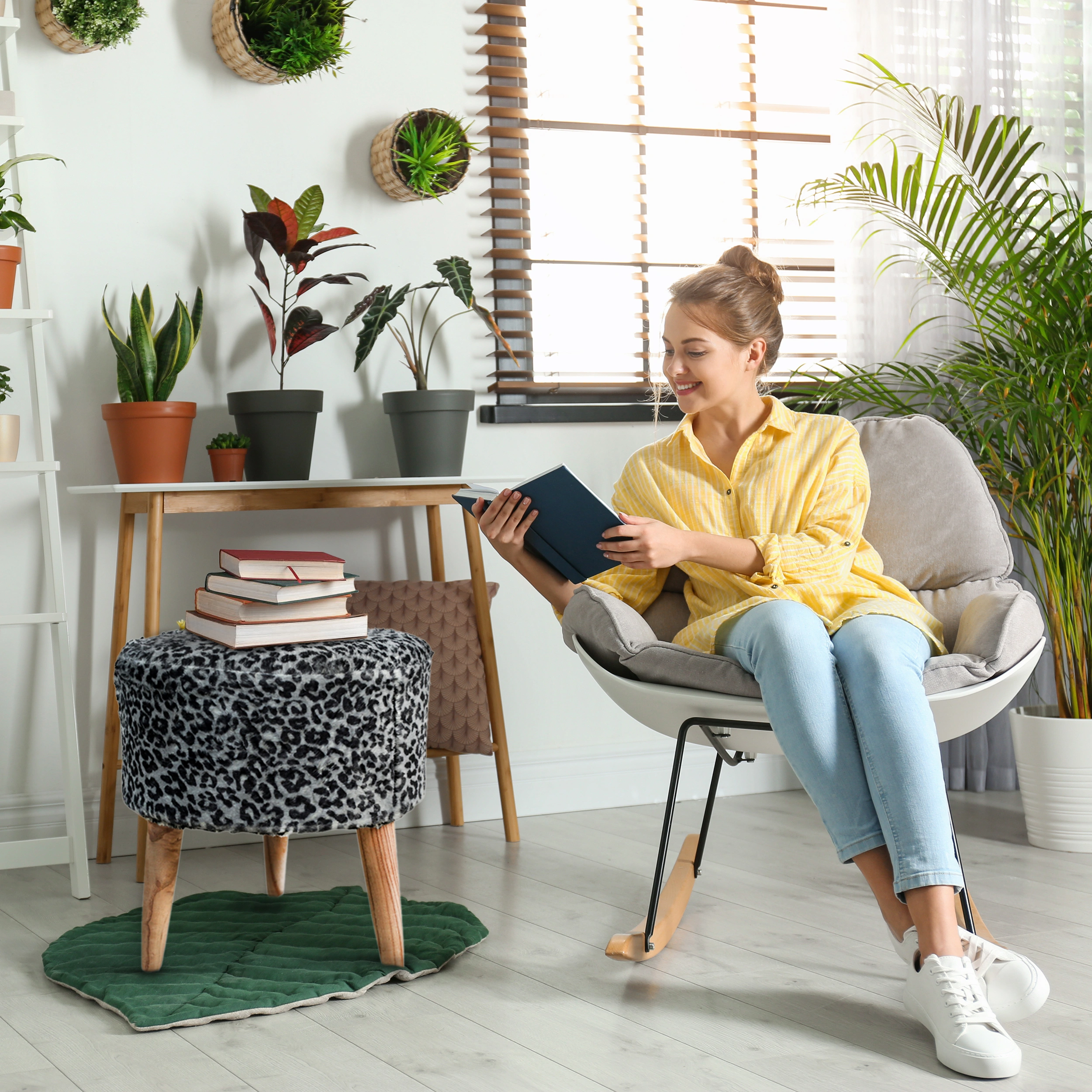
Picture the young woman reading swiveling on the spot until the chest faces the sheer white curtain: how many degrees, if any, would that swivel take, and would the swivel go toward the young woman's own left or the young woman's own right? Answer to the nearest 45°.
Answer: approximately 180°

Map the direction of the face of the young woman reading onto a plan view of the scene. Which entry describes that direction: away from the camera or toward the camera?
toward the camera

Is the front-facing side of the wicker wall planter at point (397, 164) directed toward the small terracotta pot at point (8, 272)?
no

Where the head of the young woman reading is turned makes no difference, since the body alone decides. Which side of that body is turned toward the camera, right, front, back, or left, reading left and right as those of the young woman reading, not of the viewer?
front

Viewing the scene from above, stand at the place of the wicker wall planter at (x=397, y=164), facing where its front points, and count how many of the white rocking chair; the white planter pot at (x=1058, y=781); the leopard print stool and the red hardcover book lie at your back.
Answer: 0

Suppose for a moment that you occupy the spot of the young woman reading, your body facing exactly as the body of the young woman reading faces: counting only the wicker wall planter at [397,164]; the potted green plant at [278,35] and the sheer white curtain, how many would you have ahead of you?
0
